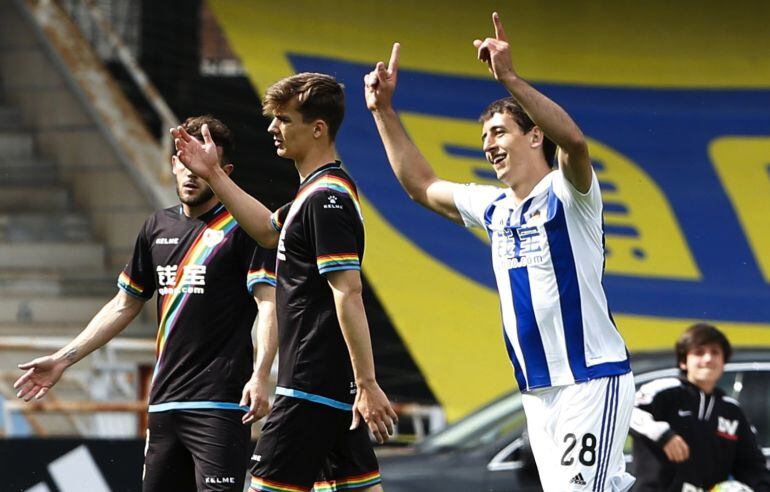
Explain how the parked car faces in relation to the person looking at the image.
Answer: facing to the left of the viewer

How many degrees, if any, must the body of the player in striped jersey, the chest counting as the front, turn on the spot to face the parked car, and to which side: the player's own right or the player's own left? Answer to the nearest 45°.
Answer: approximately 135° to the player's own right

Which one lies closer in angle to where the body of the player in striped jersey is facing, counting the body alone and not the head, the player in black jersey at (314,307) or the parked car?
the player in black jersey

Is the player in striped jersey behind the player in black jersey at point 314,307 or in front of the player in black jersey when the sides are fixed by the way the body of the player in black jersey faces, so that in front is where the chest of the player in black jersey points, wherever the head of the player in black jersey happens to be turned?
behind

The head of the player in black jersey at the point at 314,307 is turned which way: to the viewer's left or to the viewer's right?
to the viewer's left

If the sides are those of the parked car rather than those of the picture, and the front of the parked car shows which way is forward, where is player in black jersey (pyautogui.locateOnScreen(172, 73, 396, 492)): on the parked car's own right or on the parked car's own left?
on the parked car's own left

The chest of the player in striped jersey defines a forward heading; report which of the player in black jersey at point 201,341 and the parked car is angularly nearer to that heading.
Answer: the player in black jersey

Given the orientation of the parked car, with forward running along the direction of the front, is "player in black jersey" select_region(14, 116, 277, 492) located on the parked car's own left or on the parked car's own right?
on the parked car's own left

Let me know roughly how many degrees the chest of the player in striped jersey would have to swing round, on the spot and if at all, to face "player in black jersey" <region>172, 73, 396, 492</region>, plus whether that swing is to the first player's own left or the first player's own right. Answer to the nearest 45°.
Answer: approximately 45° to the first player's own right

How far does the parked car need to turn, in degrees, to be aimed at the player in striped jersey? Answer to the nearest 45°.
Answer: approximately 90° to its left
